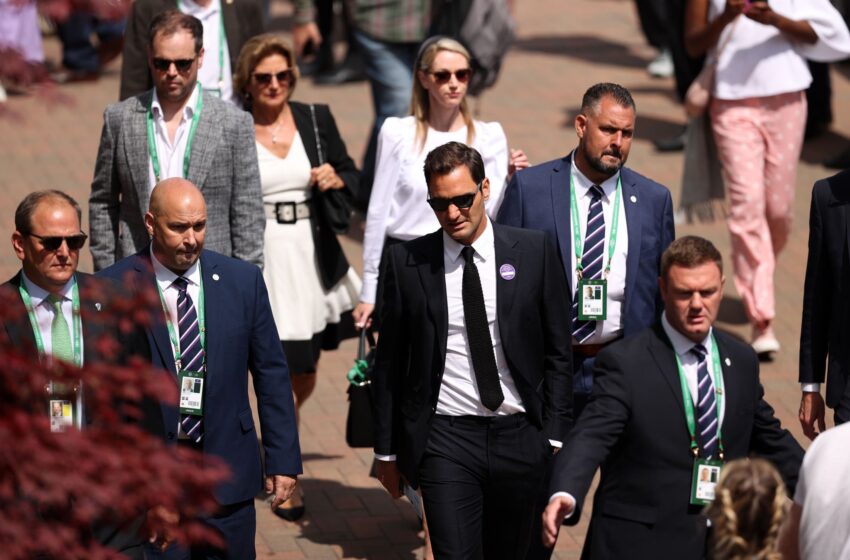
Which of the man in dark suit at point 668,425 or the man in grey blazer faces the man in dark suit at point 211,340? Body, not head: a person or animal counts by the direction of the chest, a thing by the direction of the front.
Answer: the man in grey blazer

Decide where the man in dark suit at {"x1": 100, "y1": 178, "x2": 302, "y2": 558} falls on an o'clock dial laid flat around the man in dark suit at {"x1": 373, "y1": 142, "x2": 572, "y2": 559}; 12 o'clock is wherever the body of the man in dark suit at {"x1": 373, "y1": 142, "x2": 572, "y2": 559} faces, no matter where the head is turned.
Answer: the man in dark suit at {"x1": 100, "y1": 178, "x2": 302, "y2": 558} is roughly at 3 o'clock from the man in dark suit at {"x1": 373, "y1": 142, "x2": 572, "y2": 559}.

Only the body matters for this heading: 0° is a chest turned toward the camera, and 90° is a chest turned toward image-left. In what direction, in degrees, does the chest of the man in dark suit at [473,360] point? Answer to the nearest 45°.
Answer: approximately 0°

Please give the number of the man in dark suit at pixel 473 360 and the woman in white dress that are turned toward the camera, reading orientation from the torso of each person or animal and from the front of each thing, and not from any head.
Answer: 2

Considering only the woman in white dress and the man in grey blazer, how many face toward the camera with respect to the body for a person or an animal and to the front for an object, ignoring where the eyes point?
2

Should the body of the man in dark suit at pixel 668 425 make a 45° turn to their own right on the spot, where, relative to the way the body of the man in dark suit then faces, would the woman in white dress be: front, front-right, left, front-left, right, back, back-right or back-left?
back-right

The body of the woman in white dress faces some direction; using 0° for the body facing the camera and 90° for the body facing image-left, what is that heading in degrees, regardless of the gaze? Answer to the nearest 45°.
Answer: approximately 0°
